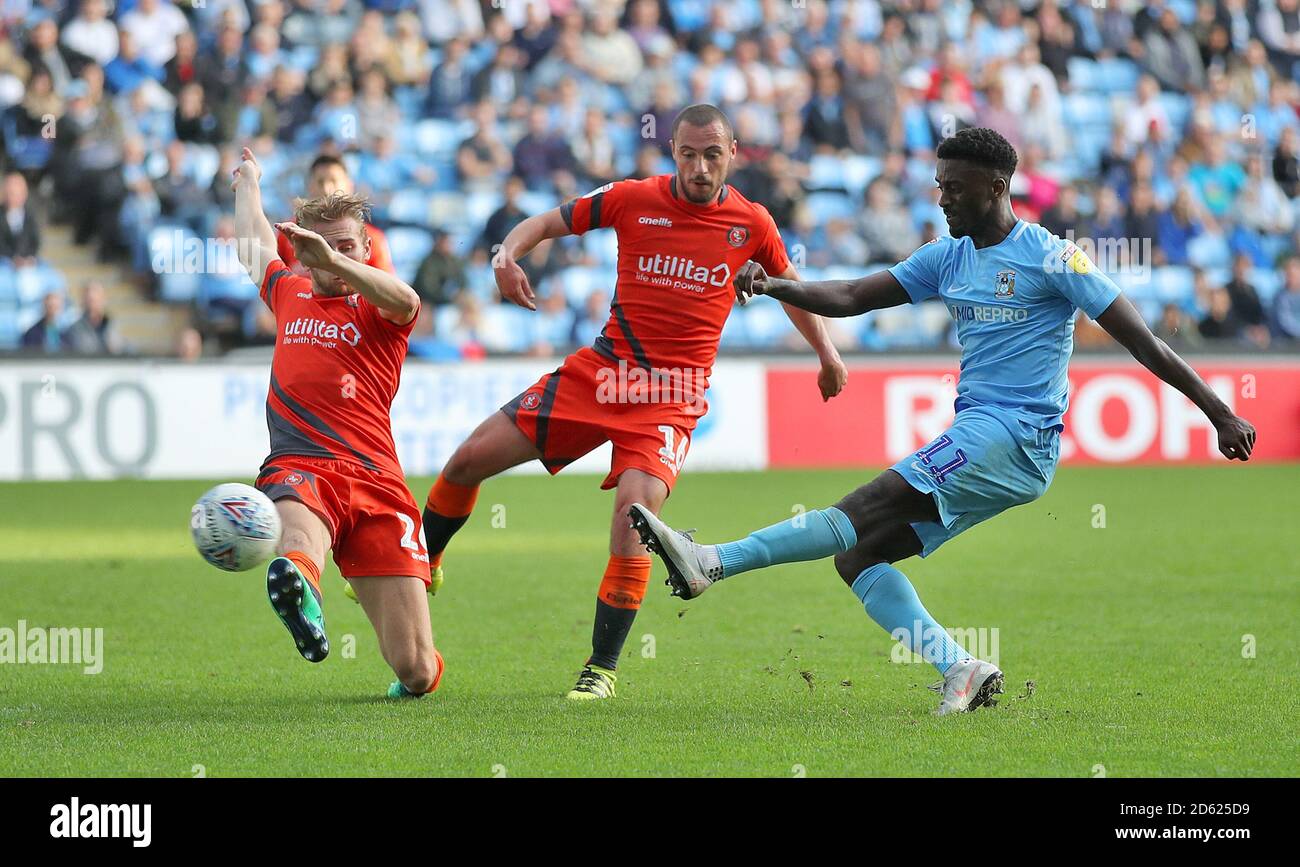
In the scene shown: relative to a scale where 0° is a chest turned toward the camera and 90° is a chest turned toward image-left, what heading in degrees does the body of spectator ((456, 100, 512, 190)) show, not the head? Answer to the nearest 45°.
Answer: approximately 0°

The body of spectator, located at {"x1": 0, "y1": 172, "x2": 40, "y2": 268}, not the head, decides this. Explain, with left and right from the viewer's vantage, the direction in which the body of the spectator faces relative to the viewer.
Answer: facing the viewer

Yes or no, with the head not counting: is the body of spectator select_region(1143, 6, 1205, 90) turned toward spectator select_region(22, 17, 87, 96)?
no

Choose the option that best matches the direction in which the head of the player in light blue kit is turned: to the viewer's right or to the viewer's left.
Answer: to the viewer's left

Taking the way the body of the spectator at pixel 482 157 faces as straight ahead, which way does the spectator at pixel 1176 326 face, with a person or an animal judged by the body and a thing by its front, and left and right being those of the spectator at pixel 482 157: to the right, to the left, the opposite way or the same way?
the same way

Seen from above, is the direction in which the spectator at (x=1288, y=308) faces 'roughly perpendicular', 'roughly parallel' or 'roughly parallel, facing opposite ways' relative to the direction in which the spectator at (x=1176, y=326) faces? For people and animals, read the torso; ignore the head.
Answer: roughly parallel

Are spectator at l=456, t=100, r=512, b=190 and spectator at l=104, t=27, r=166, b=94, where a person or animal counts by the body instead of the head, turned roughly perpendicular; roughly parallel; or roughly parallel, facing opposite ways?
roughly parallel

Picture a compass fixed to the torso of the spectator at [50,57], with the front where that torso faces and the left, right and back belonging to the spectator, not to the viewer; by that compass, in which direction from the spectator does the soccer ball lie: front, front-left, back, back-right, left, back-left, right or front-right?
front

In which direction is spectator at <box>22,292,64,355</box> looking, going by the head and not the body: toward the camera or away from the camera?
toward the camera

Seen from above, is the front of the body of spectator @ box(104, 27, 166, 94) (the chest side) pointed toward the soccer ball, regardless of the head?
yes

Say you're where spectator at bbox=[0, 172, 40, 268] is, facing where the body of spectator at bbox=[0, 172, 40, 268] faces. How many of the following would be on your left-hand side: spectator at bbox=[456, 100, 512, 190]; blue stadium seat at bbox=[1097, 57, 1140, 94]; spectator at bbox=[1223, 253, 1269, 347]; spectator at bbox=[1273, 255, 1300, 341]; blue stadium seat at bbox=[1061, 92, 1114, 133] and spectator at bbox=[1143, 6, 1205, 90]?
6

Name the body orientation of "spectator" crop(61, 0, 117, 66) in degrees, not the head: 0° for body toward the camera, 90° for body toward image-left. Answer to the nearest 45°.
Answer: approximately 0°

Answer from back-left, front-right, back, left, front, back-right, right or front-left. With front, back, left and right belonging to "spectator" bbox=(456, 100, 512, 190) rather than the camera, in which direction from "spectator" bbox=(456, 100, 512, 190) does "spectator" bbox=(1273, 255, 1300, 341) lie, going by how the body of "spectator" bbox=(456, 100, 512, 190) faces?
left

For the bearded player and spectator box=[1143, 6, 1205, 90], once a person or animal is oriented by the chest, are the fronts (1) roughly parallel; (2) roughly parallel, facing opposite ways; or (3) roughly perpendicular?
roughly parallel

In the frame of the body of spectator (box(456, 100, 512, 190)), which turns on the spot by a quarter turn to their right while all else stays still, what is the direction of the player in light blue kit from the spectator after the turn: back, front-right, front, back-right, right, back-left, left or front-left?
left

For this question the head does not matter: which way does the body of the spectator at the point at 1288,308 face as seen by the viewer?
toward the camera

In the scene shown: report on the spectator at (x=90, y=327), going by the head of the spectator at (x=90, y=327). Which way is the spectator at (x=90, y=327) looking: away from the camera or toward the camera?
toward the camera
